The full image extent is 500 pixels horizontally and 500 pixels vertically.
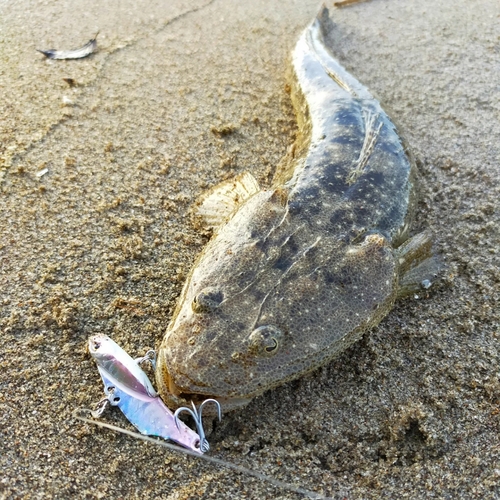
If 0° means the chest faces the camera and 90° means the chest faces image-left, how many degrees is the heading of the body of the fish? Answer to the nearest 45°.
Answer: approximately 45°

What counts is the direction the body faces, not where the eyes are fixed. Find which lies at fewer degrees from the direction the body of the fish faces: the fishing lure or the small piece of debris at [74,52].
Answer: the fishing lure

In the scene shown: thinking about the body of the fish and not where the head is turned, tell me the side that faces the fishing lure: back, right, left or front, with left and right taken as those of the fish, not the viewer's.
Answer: front

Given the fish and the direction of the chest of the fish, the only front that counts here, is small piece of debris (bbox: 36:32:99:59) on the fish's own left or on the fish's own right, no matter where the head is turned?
on the fish's own right
